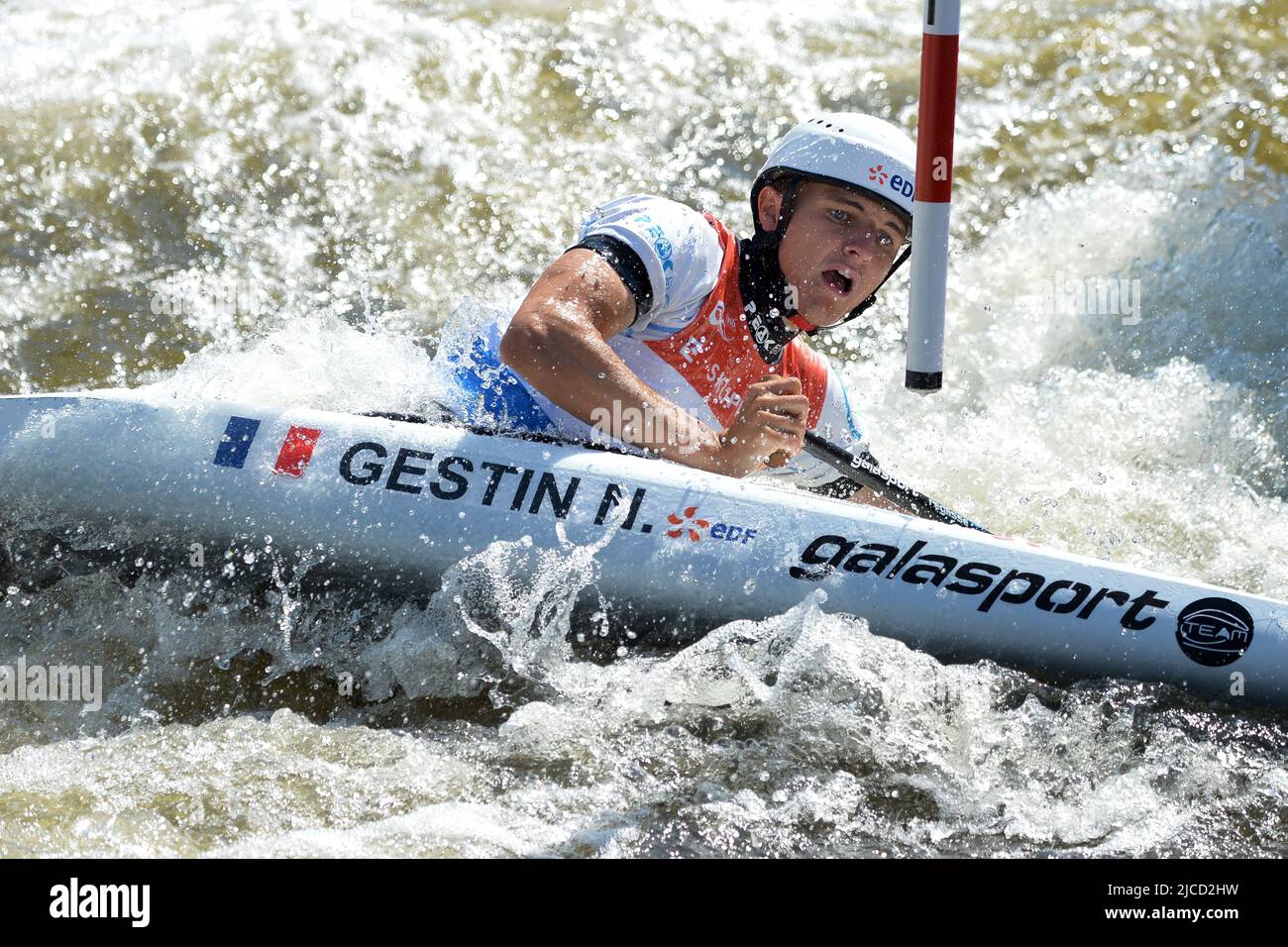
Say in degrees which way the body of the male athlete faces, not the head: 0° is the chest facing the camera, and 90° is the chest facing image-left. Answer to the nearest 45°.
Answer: approximately 315°

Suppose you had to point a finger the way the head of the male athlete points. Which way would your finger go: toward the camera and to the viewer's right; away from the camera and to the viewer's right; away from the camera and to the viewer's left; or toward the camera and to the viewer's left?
toward the camera and to the viewer's right
